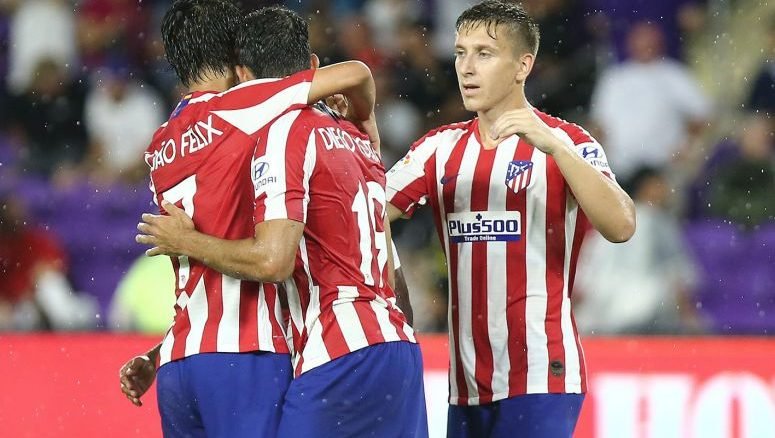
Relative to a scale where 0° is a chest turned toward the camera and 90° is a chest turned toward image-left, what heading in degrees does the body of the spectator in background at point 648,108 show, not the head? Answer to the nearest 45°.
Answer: approximately 0°

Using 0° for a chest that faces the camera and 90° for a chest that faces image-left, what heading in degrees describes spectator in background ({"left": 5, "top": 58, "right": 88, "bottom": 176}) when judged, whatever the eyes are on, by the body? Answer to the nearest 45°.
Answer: approximately 0°

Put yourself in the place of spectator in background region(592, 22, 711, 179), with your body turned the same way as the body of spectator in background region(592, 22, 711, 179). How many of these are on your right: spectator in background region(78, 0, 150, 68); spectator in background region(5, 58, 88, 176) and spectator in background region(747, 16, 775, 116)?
2

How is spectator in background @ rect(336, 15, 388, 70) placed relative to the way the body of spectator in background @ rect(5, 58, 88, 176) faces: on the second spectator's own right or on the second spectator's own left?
on the second spectator's own left

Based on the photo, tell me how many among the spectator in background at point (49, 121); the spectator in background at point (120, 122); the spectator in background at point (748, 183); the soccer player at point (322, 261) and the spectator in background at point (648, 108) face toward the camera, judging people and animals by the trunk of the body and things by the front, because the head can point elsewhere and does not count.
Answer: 4

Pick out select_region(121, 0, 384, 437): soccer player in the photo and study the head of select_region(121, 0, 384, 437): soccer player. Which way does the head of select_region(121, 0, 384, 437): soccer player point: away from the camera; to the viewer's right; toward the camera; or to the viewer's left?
away from the camera

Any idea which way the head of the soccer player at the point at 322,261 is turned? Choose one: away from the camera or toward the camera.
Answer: away from the camera

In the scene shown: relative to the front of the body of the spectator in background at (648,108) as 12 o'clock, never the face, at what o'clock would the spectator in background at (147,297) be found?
the spectator in background at (147,297) is roughly at 2 o'clock from the spectator in background at (648,108).

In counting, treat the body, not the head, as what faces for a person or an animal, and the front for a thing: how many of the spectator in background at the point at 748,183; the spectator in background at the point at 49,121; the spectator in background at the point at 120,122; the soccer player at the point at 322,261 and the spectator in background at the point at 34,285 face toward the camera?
4

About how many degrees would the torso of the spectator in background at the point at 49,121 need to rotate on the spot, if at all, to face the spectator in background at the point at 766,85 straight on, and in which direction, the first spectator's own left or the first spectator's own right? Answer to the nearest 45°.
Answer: approximately 45° to the first spectator's own left
